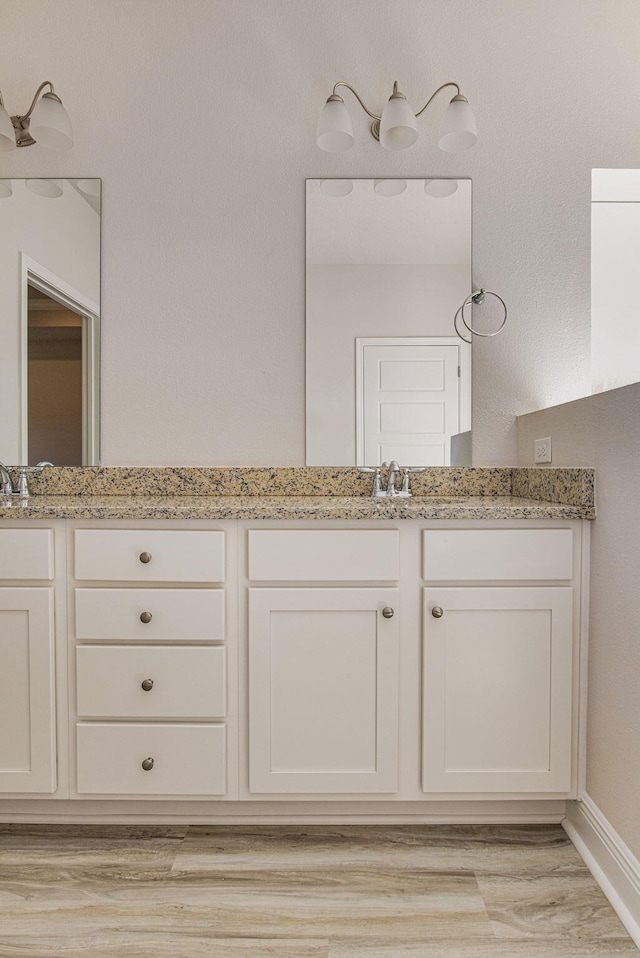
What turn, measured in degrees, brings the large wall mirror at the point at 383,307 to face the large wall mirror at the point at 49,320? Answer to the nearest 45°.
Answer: approximately 90° to its right

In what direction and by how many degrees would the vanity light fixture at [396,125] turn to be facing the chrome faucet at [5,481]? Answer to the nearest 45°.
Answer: approximately 90° to its right

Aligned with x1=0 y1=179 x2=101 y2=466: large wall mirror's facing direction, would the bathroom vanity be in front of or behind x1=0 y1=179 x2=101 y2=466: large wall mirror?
in front

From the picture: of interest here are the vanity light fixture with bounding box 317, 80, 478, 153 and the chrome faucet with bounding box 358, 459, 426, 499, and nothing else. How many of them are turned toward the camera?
2

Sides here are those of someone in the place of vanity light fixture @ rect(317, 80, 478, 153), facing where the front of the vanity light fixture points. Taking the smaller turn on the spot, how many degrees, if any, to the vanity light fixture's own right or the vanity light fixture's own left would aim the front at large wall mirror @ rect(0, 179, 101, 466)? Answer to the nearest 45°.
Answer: approximately 90° to the vanity light fixture's own right

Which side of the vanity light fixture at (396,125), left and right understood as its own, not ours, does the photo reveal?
front

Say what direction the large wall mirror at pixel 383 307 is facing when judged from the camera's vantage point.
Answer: facing the viewer
